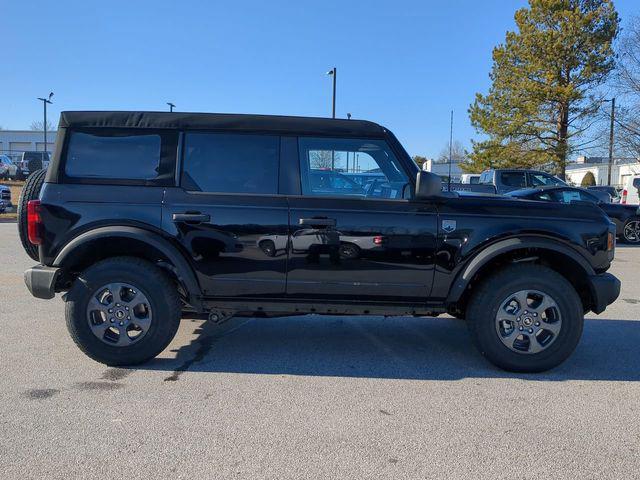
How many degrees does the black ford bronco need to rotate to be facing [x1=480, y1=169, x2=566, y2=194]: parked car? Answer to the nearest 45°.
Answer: approximately 45° to its left

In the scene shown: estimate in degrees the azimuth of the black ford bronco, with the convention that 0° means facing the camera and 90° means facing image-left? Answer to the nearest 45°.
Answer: approximately 270°

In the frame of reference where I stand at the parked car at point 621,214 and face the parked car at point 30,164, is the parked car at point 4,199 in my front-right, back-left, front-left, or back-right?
front-left

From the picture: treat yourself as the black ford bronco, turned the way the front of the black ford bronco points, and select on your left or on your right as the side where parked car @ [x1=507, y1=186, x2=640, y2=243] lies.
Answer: on your left

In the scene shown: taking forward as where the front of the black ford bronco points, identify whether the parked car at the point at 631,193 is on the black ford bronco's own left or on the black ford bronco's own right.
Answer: on the black ford bronco's own left

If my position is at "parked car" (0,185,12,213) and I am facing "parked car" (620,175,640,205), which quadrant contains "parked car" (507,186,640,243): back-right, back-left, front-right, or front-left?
front-right

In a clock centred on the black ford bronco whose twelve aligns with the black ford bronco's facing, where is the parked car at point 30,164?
The parked car is roughly at 8 o'clock from the black ford bronco.

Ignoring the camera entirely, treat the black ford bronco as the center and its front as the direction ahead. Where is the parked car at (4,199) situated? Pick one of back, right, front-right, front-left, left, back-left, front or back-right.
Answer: back-left
